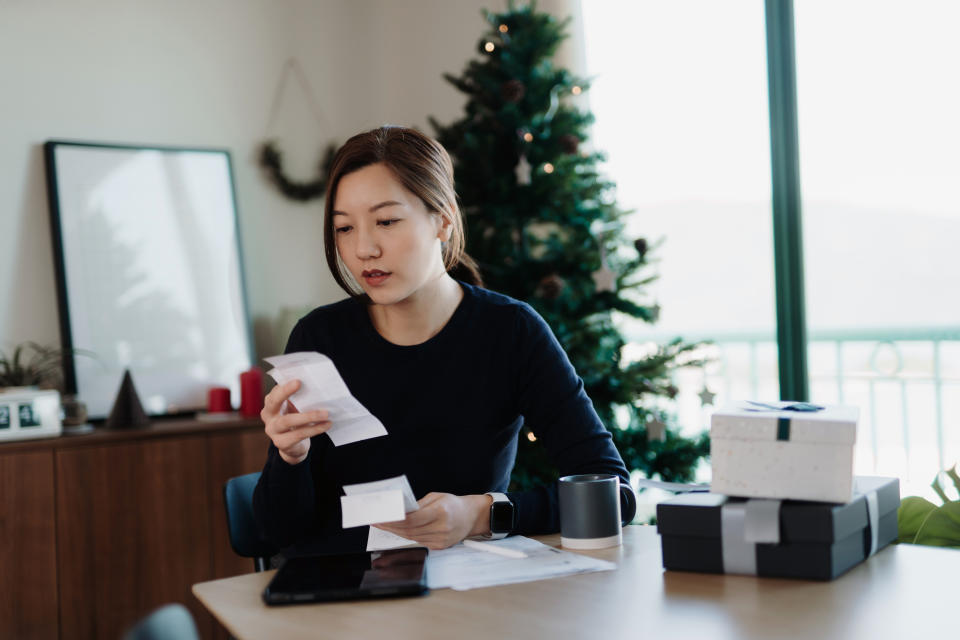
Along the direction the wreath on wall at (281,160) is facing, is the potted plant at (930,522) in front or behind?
in front

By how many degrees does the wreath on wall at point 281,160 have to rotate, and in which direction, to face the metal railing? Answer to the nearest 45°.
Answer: approximately 90° to its left

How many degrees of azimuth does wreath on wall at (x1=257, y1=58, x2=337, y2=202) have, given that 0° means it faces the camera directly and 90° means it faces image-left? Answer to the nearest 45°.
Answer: approximately 0°

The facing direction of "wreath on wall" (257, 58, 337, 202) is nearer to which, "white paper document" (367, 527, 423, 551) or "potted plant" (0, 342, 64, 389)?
the white paper document

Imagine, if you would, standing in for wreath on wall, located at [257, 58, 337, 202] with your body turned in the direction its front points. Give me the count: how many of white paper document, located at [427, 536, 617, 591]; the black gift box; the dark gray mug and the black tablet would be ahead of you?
4

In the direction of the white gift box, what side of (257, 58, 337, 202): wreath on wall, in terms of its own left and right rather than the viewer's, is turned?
front

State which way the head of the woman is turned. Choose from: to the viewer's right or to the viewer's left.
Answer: to the viewer's left

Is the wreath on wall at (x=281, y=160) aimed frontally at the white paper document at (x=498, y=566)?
yes

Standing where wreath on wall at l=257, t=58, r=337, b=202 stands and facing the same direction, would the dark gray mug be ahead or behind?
ahead

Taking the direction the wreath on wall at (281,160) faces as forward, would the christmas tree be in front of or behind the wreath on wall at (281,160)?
in front

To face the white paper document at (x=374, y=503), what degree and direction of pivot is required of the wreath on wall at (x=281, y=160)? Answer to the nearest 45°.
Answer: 0° — it already faces it

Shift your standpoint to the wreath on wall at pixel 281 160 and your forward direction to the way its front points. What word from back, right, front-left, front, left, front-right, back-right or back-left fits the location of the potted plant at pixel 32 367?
front-right
